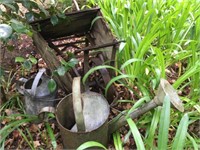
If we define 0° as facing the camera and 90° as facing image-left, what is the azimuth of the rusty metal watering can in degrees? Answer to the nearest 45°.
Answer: approximately 270°
